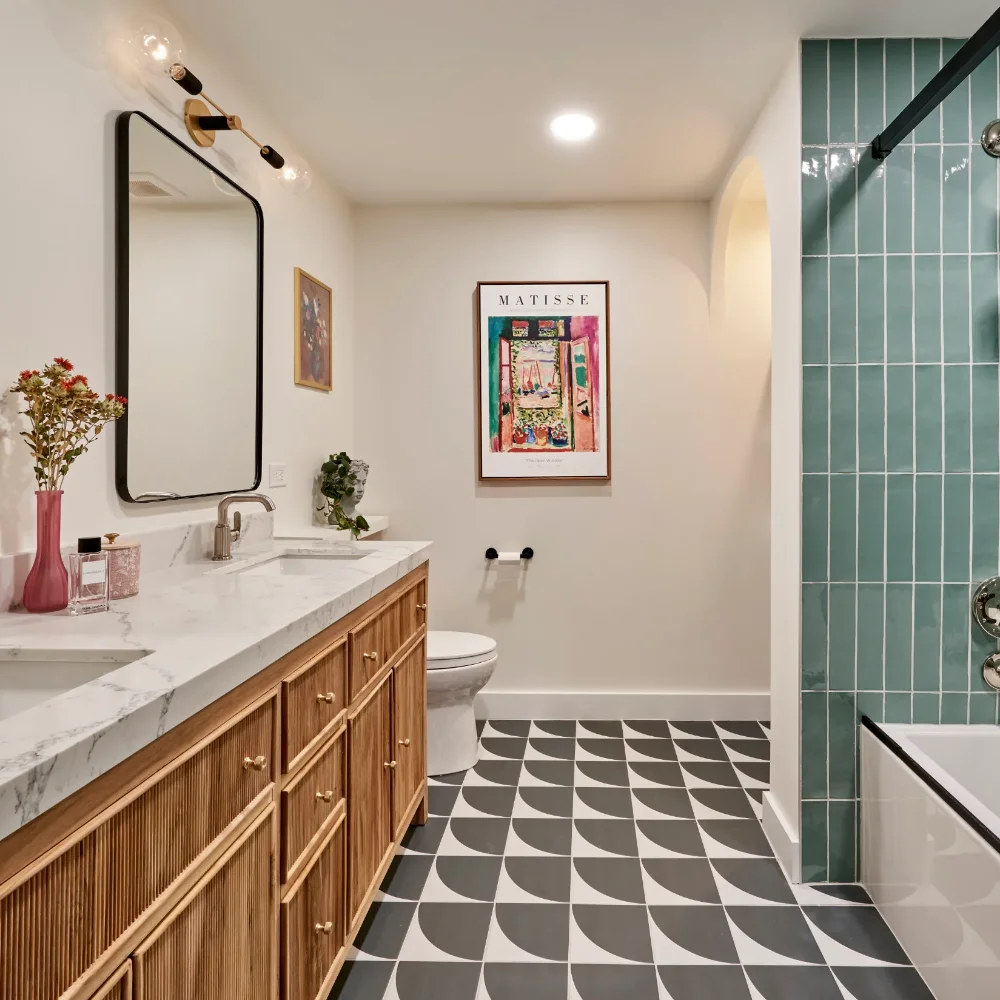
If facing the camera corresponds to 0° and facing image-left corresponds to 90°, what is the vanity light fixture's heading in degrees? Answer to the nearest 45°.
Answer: approximately 315°

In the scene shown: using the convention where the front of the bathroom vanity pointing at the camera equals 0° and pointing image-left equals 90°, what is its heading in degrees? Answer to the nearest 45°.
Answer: approximately 315°

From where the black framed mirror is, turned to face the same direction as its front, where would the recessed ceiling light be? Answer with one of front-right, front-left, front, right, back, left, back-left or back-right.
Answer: front-left

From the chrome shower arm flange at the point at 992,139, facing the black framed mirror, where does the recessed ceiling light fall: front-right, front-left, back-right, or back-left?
front-right

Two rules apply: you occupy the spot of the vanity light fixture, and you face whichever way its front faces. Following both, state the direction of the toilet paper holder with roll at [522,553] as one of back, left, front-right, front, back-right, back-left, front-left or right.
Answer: left

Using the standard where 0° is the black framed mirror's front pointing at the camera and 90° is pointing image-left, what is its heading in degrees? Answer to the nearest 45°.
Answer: approximately 315°

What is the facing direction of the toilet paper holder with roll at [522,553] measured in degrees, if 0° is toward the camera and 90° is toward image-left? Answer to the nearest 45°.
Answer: approximately 0°

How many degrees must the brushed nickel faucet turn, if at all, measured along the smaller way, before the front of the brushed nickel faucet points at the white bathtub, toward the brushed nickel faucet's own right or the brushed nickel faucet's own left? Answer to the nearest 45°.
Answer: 0° — it already faces it

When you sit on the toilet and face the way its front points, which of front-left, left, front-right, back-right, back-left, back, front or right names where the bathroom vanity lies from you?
right

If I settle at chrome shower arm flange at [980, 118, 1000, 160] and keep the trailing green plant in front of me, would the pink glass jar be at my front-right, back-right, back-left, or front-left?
front-left

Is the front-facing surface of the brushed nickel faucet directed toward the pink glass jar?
no
